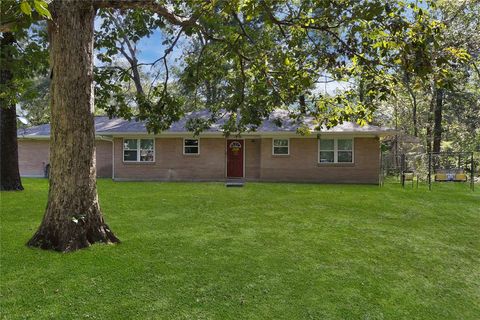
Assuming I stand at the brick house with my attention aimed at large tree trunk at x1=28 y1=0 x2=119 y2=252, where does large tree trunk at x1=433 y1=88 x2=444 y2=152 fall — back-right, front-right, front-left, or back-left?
back-left

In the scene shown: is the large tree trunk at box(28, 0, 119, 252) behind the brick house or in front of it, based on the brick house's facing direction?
in front

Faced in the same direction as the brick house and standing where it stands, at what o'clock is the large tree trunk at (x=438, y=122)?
The large tree trunk is roughly at 8 o'clock from the brick house.

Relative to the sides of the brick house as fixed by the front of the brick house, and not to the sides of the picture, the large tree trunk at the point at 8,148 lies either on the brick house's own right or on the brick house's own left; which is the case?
on the brick house's own right

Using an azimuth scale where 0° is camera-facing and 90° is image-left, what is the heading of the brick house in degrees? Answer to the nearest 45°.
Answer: approximately 0°
